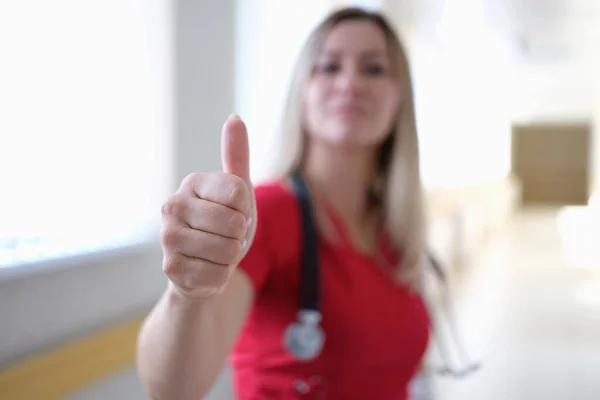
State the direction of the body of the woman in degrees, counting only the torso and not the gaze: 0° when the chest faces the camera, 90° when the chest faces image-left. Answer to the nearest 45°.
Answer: approximately 315°
